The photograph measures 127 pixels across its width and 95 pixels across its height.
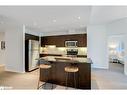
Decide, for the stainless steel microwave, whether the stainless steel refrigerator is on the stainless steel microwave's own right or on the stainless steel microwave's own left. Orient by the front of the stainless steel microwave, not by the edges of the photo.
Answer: on the stainless steel microwave's own right

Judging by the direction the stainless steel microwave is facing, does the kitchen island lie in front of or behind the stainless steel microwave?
in front

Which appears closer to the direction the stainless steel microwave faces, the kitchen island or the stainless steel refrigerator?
the kitchen island

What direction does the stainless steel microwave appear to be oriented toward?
toward the camera

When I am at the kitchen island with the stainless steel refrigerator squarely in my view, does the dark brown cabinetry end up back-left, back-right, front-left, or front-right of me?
front-right
